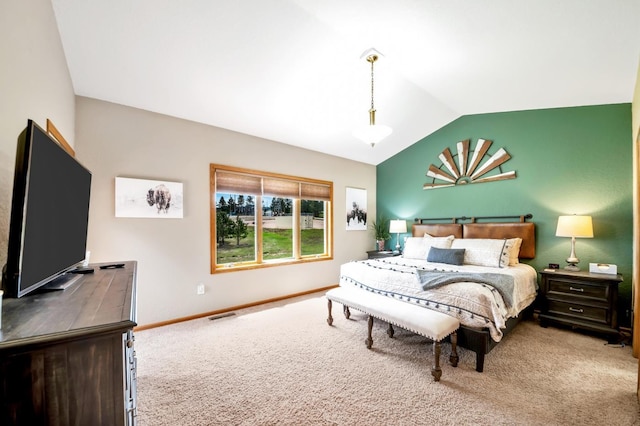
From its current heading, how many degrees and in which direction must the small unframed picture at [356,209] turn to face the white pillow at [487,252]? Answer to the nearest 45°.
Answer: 0° — it already faces it

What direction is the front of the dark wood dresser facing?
to the viewer's right

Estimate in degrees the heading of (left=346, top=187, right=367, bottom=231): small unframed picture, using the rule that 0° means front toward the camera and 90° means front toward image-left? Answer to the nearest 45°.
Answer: approximately 315°

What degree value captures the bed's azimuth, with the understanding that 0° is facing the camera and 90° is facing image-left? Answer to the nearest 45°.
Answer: approximately 45°

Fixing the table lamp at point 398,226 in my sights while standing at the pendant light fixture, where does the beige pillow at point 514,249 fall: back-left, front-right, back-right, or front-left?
front-right

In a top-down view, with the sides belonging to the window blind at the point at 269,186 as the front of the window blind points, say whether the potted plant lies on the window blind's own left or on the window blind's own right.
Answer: on the window blind's own left

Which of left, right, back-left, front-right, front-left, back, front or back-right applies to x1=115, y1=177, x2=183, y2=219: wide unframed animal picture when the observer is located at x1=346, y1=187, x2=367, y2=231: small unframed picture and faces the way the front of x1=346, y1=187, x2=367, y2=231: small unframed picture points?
right

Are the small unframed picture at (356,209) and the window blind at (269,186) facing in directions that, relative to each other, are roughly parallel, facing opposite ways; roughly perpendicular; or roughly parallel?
roughly parallel

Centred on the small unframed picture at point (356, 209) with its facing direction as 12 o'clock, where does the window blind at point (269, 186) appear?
The window blind is roughly at 3 o'clock from the small unframed picture.

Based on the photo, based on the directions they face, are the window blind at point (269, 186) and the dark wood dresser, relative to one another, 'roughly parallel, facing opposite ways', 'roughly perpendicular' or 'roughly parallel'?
roughly perpendicular

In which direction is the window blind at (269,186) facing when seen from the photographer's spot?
facing the viewer and to the right of the viewer

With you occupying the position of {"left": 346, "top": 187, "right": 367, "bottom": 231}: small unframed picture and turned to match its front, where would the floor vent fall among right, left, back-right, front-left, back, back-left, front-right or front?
right

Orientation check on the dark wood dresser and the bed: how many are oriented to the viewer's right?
1
